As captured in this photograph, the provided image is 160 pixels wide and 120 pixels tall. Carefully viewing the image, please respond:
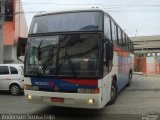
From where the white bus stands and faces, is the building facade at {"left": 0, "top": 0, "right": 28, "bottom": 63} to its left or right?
on its right

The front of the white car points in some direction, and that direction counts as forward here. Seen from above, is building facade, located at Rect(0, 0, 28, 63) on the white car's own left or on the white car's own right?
on the white car's own right

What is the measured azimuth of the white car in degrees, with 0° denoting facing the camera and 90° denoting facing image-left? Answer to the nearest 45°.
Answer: approximately 90°

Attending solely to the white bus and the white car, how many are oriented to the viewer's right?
0
